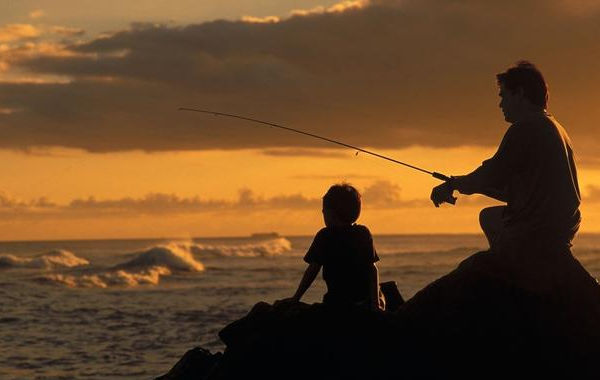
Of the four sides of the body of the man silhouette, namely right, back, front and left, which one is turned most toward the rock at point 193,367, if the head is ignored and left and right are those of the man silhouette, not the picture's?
front

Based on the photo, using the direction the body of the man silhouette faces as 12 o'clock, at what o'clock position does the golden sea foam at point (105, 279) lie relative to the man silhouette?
The golden sea foam is roughly at 2 o'clock from the man silhouette.

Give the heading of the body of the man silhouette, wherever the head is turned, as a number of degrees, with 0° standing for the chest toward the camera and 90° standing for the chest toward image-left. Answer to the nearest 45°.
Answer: approximately 90°
